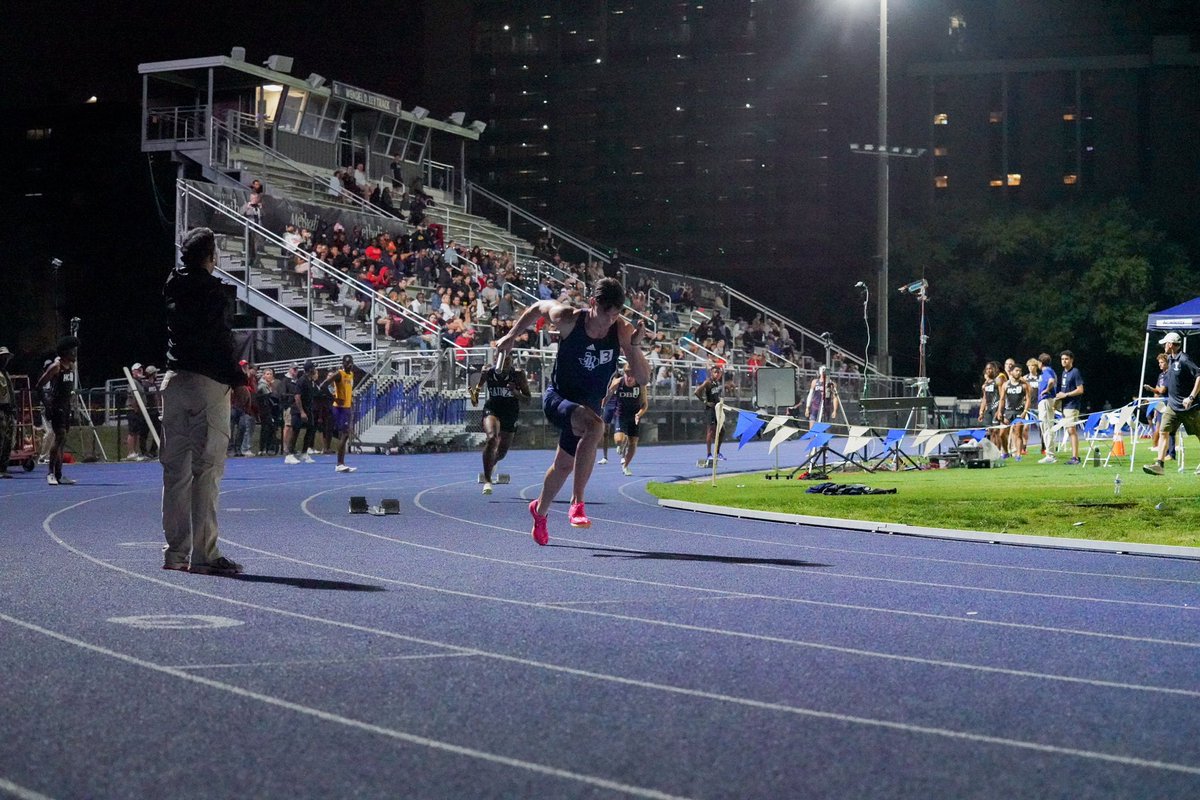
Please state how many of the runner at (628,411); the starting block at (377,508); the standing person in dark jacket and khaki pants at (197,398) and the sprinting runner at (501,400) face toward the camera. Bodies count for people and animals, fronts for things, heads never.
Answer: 3

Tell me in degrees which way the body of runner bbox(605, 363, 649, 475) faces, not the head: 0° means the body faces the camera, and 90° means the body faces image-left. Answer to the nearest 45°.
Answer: approximately 0°

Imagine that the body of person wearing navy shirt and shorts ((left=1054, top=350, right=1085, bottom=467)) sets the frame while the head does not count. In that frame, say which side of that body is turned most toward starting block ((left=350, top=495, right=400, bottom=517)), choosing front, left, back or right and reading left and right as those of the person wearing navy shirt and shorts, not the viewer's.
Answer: front

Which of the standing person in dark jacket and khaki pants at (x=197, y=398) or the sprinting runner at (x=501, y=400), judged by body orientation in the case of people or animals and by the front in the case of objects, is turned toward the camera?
the sprinting runner

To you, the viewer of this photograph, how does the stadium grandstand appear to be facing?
facing the viewer and to the right of the viewer

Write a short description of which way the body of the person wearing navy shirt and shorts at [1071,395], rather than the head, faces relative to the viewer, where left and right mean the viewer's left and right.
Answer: facing the viewer and to the left of the viewer

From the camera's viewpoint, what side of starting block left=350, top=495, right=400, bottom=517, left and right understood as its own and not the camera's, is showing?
front

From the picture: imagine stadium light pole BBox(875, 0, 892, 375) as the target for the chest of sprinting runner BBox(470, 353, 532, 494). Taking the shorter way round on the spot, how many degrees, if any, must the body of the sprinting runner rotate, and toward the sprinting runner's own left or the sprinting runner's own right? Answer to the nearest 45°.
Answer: approximately 135° to the sprinting runner's own left

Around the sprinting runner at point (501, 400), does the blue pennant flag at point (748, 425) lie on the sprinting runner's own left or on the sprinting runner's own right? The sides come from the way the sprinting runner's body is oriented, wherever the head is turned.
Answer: on the sprinting runner's own left
